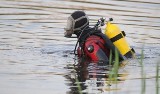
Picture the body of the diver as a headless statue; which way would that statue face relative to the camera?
to the viewer's left

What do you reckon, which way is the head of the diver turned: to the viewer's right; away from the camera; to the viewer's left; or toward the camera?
to the viewer's left
